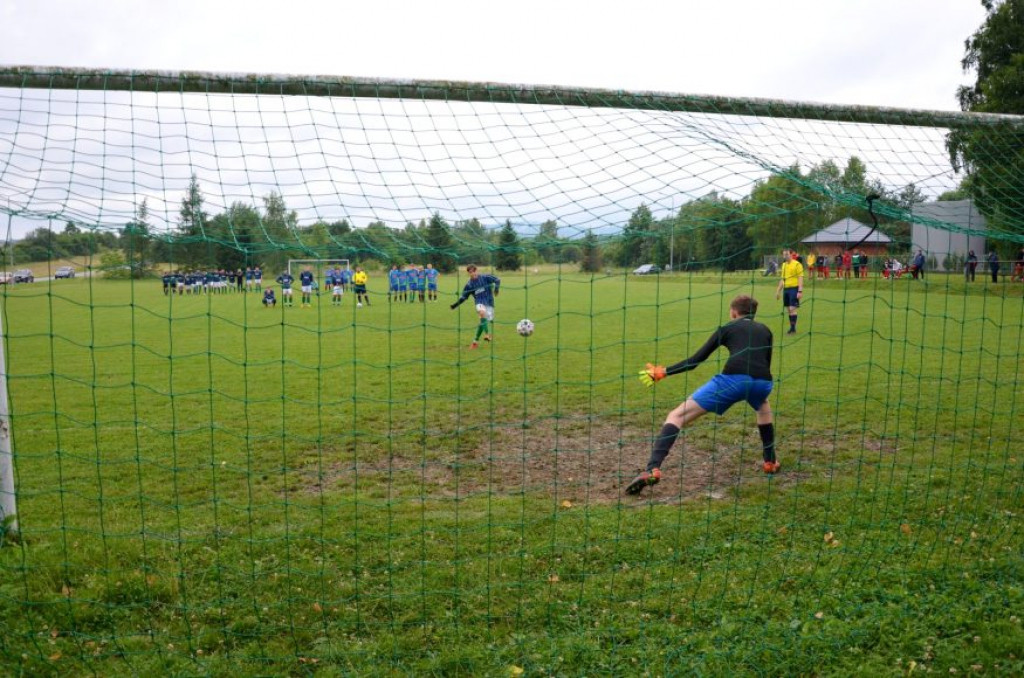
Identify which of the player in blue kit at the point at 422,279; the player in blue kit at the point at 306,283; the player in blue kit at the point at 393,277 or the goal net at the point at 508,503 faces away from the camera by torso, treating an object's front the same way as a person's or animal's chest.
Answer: the goal net

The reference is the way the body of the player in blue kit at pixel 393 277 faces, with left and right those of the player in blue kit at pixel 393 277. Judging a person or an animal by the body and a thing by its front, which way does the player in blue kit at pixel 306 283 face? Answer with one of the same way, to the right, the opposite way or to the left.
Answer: the same way

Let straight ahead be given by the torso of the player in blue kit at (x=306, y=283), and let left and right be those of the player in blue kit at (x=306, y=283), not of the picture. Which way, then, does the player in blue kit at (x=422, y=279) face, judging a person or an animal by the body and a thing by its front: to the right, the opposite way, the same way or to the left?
the same way

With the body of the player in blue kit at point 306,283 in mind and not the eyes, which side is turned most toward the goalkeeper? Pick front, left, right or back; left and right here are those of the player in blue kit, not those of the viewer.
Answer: front

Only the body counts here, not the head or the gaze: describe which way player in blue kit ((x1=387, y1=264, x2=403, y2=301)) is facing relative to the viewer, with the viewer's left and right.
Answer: facing the viewer

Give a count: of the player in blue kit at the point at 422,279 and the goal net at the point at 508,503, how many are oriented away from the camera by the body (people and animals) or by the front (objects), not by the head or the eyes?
1

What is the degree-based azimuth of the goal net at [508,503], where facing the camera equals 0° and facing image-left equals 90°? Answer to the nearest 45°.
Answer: approximately 180°

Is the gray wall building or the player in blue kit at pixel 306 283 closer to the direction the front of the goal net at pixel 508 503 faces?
the player in blue kit

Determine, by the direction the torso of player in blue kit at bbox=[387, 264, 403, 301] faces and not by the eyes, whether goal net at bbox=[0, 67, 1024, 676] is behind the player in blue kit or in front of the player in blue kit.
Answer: in front

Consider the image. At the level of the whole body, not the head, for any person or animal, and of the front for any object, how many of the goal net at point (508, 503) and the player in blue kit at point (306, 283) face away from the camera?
1

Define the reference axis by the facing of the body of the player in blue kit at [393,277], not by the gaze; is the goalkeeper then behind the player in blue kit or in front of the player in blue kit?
in front

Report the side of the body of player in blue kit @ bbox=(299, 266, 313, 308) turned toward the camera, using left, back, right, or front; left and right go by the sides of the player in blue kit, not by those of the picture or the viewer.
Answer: front
